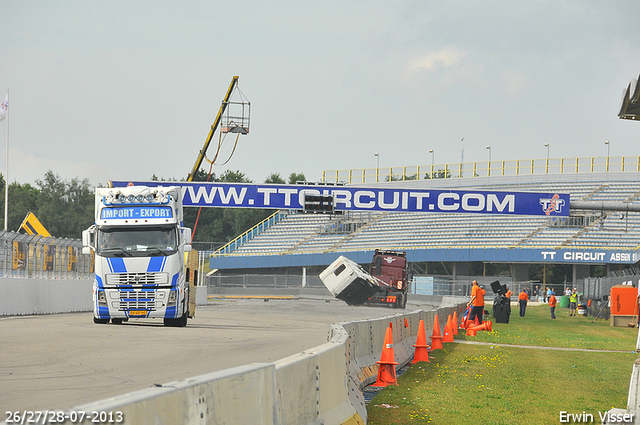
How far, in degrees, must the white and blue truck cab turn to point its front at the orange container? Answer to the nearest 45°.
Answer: approximately 135° to its left

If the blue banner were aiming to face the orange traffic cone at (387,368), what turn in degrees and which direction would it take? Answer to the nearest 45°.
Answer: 0° — it already faces it

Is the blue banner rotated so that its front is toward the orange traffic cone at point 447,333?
yes

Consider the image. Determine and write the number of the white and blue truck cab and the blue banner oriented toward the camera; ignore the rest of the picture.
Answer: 2

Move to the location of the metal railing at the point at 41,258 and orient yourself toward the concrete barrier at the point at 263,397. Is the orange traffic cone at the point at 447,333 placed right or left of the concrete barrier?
left

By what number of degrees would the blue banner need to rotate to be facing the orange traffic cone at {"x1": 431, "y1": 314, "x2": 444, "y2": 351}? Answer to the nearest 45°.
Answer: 0° — it already faces it

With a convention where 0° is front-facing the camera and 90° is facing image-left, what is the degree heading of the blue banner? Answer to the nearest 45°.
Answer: approximately 0°

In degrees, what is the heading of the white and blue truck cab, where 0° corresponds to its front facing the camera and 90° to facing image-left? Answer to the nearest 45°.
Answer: approximately 0°

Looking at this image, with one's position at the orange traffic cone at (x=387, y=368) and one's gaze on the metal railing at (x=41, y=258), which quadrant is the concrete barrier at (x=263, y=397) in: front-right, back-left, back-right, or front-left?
back-left

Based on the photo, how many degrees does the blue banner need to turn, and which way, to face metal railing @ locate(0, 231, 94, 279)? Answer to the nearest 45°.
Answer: approximately 45° to its right
